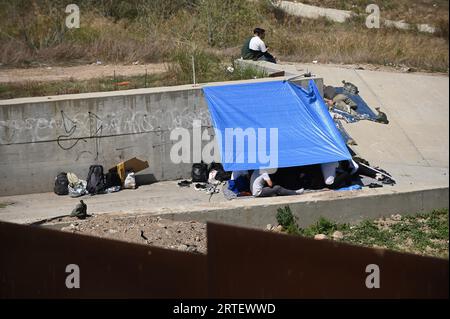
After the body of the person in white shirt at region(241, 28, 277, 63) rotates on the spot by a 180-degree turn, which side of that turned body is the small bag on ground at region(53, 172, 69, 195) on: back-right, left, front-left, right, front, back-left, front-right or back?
front-left

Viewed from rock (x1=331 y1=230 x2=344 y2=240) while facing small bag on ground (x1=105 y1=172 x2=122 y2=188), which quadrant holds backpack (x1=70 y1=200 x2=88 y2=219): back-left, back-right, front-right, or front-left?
front-left

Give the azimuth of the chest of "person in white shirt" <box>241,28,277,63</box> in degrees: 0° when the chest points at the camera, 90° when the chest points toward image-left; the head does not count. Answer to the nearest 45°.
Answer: approximately 270°

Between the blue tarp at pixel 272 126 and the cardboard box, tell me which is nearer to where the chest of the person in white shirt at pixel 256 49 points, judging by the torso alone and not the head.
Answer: the blue tarp
